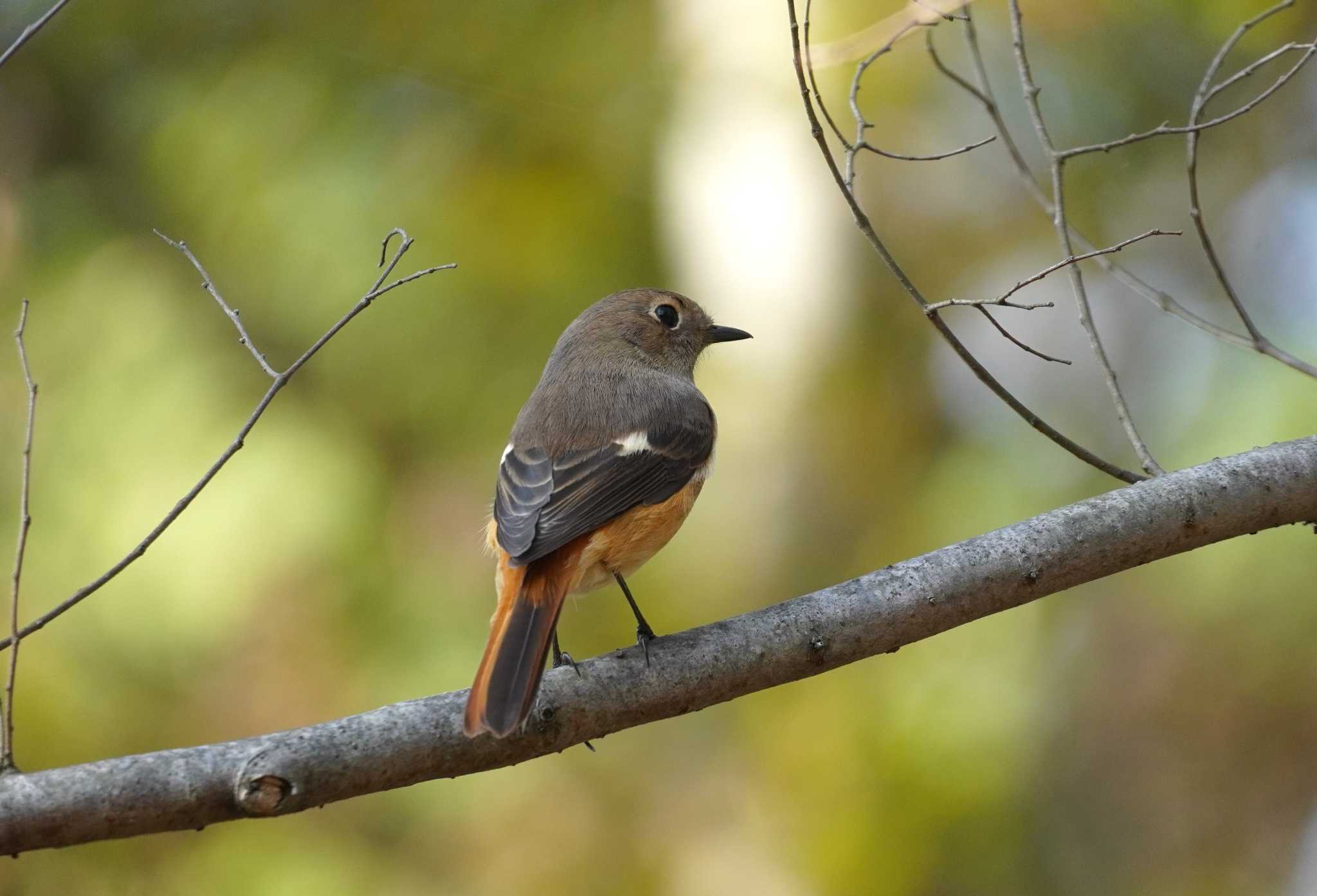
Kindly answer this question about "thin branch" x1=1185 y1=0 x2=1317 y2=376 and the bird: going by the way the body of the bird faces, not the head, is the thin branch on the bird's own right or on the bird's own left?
on the bird's own right

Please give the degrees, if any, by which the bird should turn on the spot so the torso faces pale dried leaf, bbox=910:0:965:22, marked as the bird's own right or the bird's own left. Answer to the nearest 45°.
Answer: approximately 45° to the bird's own right

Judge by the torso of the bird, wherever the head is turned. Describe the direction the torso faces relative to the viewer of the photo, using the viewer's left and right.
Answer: facing away from the viewer and to the right of the viewer

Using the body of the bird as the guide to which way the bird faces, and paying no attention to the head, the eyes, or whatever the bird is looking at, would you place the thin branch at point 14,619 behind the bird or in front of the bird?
behind

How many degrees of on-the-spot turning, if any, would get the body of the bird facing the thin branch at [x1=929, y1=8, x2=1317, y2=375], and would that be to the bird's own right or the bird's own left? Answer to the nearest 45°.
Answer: approximately 45° to the bird's own right
